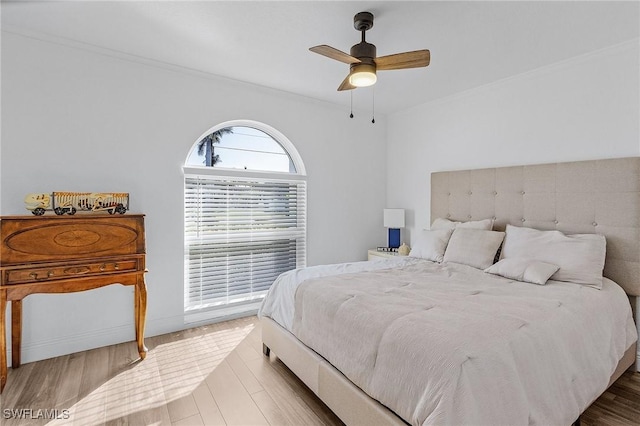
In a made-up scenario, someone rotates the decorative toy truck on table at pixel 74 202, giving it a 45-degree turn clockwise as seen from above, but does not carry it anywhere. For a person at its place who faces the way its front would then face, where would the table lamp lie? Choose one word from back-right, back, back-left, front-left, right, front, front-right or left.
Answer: back-right

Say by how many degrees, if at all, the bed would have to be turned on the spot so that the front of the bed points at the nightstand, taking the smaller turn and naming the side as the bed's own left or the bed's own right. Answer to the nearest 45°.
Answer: approximately 90° to the bed's own right

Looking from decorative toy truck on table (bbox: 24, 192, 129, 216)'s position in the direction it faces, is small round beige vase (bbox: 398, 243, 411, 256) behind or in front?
behind

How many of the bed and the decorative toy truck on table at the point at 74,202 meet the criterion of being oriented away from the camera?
0

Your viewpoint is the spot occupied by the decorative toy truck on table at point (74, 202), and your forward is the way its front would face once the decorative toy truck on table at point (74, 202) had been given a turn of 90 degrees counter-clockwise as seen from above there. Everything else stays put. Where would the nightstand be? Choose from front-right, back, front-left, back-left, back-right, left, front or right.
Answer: left

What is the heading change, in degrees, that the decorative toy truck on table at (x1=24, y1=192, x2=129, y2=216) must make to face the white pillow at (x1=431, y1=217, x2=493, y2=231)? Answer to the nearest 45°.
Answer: approximately 180°

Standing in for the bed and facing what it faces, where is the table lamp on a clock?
The table lamp is roughly at 4 o'clock from the bed.

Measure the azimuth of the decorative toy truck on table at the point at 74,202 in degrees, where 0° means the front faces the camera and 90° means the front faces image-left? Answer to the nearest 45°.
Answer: approximately 90°

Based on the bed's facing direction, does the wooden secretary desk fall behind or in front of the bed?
in front
